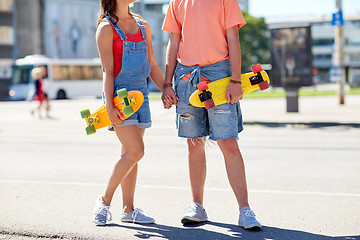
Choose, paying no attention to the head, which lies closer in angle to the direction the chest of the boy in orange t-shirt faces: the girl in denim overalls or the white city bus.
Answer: the girl in denim overalls

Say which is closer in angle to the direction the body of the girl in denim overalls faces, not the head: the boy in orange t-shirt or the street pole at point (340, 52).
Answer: the boy in orange t-shirt

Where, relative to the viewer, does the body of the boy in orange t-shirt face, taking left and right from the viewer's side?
facing the viewer

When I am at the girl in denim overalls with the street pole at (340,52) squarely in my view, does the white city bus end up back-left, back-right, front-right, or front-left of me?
front-left

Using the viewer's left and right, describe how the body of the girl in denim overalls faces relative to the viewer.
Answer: facing the viewer and to the right of the viewer

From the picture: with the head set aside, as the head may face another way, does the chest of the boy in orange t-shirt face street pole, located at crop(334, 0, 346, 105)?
no

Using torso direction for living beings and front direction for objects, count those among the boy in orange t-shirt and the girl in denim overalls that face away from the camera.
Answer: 0

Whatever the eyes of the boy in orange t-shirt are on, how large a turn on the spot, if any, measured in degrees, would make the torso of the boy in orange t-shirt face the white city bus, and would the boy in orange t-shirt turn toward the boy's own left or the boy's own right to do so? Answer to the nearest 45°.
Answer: approximately 180°

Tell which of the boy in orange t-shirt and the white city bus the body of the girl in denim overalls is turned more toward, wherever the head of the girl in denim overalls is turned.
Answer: the boy in orange t-shirt

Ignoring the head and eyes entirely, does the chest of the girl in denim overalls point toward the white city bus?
no

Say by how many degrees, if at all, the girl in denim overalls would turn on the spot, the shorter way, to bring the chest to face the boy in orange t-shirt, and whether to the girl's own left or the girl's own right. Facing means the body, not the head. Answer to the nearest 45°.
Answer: approximately 45° to the girl's own left

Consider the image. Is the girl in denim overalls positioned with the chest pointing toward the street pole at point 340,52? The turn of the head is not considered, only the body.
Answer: no

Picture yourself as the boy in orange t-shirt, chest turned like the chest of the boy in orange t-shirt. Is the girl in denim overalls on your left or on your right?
on your right
